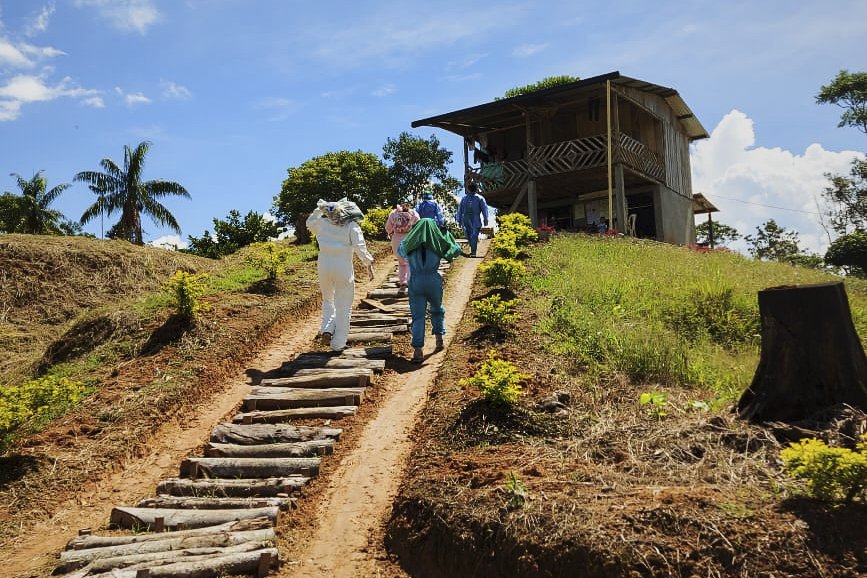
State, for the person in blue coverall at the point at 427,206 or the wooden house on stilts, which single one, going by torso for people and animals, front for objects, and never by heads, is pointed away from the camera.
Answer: the person in blue coverall

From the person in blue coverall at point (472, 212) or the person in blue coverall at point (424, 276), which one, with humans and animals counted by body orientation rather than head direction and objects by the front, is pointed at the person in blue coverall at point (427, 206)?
the person in blue coverall at point (424, 276)

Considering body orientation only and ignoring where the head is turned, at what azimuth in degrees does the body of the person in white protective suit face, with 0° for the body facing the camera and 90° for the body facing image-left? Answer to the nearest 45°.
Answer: approximately 180°

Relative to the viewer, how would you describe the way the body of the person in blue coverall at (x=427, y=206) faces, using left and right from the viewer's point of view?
facing away from the viewer

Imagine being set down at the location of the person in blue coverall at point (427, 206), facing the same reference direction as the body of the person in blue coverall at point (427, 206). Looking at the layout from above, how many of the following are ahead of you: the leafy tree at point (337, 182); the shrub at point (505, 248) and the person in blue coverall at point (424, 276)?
1

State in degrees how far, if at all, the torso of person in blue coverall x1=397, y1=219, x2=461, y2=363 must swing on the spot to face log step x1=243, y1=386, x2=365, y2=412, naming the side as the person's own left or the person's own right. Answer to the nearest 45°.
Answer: approximately 135° to the person's own left

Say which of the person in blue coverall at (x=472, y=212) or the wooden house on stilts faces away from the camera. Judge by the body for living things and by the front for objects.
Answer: the person in blue coverall

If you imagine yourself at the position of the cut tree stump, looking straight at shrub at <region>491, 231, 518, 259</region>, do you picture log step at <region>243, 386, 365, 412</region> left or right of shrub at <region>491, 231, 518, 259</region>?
left

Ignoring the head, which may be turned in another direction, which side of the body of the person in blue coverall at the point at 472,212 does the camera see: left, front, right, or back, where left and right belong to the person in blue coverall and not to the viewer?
back

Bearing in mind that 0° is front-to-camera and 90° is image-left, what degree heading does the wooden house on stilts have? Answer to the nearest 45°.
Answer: approximately 45°

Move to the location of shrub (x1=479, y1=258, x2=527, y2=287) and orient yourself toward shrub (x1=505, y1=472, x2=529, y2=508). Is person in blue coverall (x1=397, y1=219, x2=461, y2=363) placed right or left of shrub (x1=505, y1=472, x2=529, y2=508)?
right

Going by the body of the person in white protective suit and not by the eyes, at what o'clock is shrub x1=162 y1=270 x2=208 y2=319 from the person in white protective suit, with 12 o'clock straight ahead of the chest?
The shrub is roughly at 9 o'clock from the person in white protective suit.

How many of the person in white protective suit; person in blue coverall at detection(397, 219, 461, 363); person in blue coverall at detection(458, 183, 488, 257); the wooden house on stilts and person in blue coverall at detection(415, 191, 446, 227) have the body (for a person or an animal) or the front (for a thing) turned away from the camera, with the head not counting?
4
